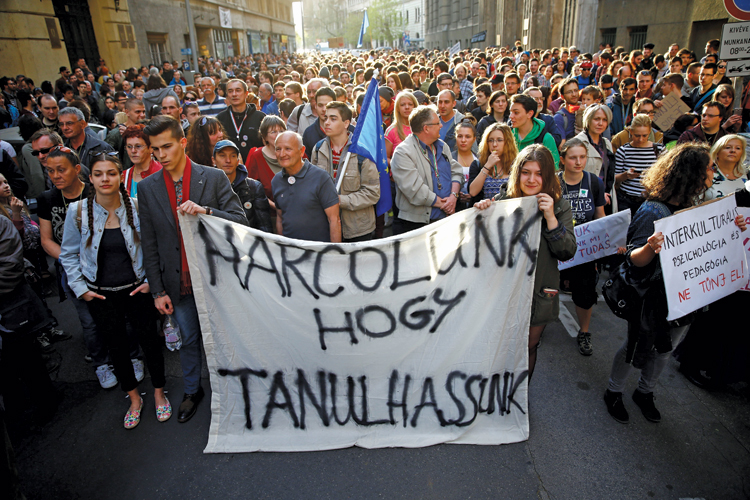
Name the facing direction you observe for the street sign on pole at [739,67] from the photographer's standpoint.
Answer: facing the viewer

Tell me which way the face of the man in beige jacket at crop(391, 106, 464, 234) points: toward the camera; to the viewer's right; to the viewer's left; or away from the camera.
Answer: to the viewer's right

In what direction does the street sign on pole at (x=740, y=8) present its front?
toward the camera

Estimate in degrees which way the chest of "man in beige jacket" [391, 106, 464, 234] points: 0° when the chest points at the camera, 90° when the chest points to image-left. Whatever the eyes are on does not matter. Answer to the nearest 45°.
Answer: approximately 315°

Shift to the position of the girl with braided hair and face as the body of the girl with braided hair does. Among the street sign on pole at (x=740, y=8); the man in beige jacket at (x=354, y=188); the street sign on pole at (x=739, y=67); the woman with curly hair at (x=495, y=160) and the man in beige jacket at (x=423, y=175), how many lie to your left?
5

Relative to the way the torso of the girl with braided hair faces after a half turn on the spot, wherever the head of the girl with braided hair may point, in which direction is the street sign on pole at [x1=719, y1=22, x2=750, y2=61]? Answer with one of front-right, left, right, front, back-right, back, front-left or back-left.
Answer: right

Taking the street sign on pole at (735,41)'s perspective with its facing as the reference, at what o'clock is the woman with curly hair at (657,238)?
The woman with curly hair is roughly at 12 o'clock from the street sign on pole.

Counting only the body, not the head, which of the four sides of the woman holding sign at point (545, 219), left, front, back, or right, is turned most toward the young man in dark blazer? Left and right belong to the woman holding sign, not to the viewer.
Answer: right

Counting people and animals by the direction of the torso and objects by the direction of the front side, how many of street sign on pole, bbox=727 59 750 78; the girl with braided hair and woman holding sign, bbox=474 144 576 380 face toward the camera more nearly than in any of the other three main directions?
3

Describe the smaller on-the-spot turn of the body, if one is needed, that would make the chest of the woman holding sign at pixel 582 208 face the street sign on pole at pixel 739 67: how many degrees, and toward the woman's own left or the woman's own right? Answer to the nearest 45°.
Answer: approximately 135° to the woman's own left

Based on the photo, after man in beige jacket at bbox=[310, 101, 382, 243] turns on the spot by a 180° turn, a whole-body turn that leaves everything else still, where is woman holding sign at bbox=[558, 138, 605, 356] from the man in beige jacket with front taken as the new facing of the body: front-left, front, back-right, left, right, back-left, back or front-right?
front-right

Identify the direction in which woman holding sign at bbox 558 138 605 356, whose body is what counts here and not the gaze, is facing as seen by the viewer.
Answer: toward the camera

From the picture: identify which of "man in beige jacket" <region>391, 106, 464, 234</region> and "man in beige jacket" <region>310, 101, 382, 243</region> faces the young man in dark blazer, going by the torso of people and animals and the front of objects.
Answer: "man in beige jacket" <region>310, 101, 382, 243</region>
